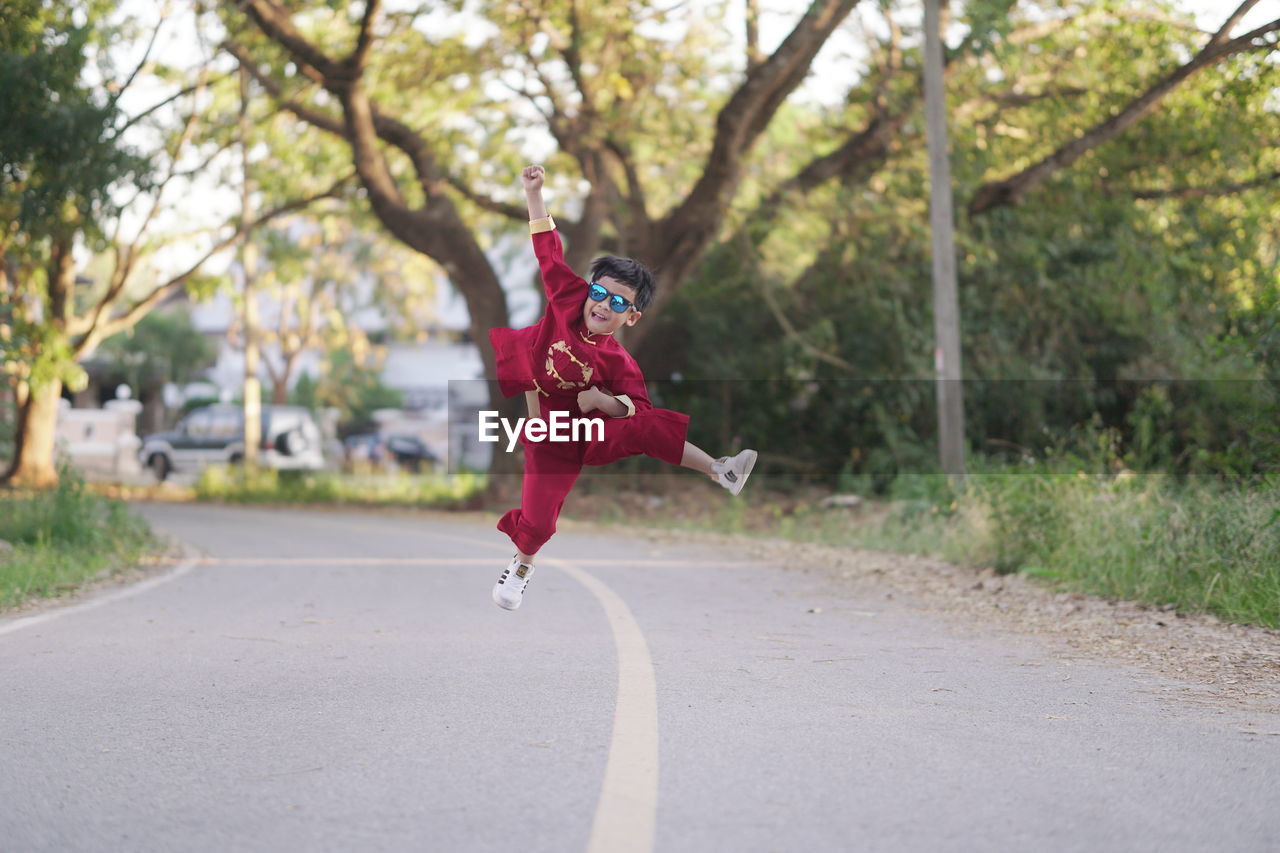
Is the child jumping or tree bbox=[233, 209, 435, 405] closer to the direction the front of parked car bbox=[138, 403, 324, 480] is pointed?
the tree

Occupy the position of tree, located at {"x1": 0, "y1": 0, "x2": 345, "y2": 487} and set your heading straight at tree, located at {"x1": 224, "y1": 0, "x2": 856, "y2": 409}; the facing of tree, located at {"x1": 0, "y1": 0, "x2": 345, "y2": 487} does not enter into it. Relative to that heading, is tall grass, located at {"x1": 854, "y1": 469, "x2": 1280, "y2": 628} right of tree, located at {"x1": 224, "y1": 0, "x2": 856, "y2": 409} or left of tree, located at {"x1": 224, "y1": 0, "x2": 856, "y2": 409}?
right

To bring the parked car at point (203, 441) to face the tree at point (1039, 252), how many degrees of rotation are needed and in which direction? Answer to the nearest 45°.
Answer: approximately 180°

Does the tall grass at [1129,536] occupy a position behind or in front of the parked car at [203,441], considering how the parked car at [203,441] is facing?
behind

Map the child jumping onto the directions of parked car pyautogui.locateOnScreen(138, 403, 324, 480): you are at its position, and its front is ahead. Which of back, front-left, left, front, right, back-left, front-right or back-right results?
back-left

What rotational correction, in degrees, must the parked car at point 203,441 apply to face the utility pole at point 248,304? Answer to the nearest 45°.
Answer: approximately 135° to its left

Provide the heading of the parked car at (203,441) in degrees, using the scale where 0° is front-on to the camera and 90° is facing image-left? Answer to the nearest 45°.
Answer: approximately 135°
